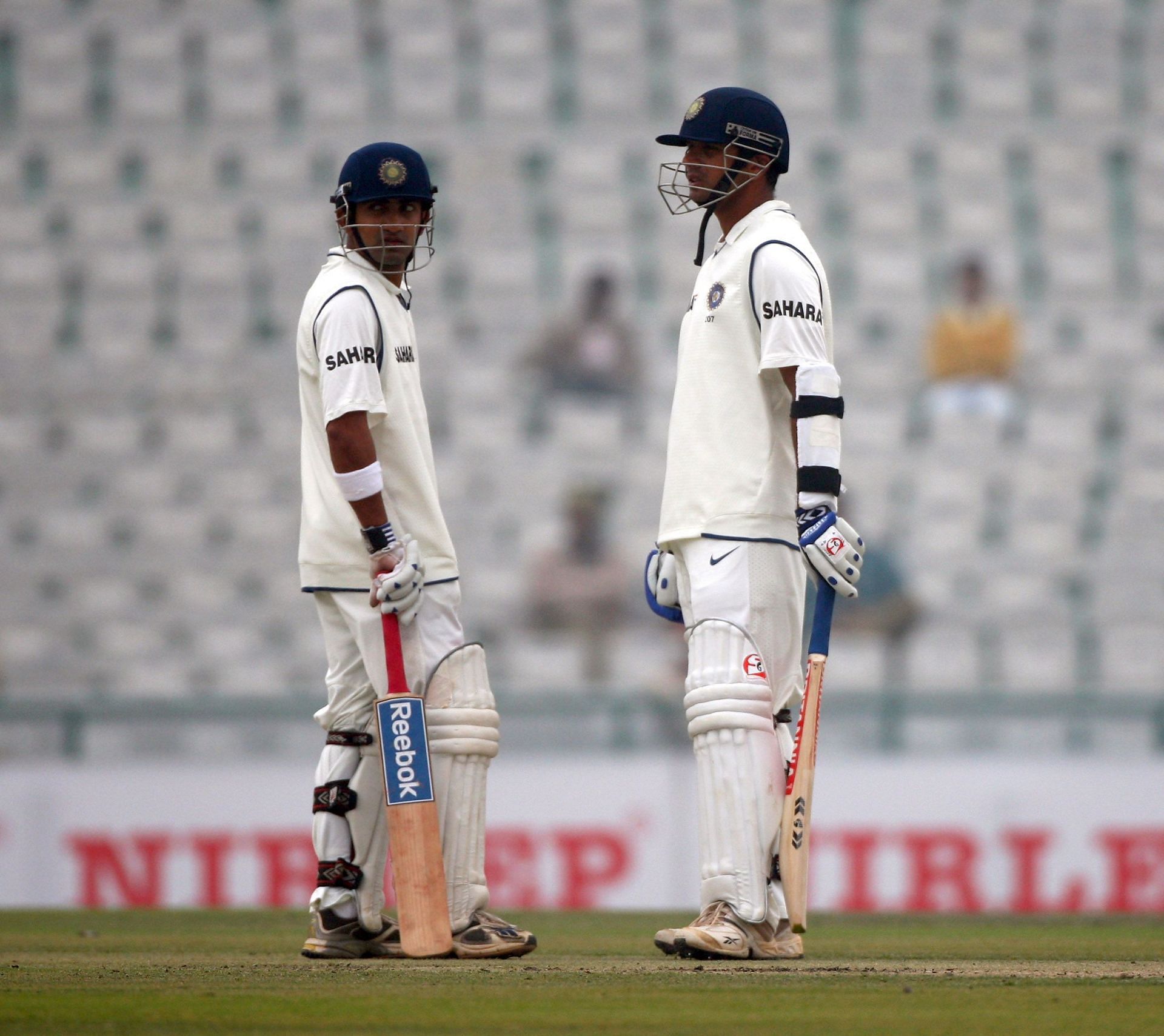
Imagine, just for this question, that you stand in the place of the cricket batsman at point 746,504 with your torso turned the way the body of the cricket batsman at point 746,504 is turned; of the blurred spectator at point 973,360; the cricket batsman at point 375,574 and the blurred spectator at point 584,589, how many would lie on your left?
0

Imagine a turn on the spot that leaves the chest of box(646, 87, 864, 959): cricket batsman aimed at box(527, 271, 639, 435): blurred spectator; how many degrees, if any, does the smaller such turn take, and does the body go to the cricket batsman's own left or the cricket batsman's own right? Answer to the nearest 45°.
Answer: approximately 135° to the cricket batsman's own right

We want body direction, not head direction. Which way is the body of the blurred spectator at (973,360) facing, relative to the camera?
toward the camera

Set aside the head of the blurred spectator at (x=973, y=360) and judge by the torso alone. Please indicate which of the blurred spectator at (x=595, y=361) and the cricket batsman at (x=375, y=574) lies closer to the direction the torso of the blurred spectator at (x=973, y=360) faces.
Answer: the cricket batsman

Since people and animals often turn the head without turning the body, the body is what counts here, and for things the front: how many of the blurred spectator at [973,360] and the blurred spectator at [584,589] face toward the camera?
2

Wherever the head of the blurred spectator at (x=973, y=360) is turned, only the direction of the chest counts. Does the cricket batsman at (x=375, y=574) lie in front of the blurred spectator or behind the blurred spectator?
in front

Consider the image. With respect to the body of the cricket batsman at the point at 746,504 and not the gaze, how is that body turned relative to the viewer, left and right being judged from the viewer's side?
facing the viewer and to the left of the viewer

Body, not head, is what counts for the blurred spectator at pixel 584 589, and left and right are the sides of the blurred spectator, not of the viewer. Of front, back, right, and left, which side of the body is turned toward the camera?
front

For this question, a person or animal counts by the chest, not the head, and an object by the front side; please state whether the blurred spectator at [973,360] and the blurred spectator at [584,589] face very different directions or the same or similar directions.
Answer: same or similar directions

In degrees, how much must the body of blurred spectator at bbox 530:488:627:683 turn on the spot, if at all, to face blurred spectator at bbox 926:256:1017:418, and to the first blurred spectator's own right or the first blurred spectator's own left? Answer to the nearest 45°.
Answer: approximately 135° to the first blurred spectator's own left

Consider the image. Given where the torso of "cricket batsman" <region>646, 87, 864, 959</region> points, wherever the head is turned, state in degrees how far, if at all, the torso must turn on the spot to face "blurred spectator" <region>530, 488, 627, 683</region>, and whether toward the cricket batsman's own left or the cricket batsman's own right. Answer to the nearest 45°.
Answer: approximately 135° to the cricket batsman's own right

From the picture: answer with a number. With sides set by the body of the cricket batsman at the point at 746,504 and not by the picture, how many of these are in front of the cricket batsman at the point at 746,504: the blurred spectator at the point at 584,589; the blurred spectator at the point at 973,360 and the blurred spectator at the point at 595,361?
0

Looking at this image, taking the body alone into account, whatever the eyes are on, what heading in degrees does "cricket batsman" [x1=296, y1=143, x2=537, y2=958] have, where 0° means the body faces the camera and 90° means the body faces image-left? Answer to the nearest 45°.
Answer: approximately 315°

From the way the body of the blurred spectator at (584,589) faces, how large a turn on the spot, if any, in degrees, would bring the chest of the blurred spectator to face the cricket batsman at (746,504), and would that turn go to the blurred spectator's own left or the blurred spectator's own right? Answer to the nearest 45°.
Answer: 0° — they already face them

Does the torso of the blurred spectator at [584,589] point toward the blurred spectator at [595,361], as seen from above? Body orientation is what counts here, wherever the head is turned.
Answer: no

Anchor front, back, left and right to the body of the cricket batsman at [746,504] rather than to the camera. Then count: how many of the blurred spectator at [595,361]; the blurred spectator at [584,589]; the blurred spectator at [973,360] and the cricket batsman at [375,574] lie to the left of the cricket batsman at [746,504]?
0

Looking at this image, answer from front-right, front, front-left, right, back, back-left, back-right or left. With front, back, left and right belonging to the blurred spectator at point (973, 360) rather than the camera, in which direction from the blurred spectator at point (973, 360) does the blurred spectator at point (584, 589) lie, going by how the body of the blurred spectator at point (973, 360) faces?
front-right
